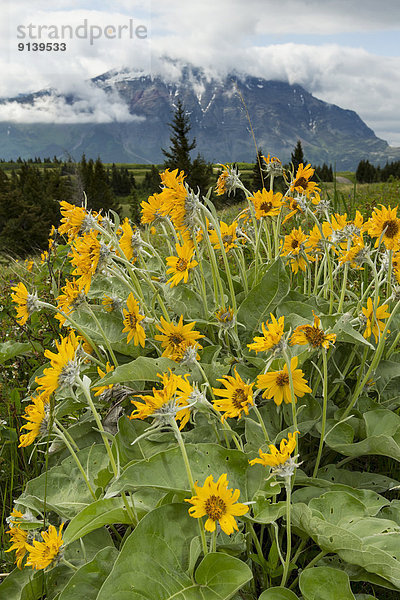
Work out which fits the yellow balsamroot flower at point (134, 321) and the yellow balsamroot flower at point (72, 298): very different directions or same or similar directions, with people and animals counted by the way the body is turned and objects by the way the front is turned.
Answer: same or similar directions

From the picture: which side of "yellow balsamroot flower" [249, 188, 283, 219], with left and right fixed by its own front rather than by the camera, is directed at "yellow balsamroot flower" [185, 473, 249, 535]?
front

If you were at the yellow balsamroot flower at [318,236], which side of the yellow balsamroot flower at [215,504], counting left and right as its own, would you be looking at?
back

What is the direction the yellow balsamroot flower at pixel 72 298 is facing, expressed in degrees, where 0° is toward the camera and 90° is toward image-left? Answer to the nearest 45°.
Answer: approximately 45°

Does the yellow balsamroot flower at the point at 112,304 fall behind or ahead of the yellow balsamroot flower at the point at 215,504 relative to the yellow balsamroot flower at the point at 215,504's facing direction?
behind

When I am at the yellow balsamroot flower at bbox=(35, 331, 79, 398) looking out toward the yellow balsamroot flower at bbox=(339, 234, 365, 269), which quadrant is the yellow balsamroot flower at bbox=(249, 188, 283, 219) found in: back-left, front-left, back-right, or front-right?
front-left

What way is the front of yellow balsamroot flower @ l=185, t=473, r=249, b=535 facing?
toward the camera

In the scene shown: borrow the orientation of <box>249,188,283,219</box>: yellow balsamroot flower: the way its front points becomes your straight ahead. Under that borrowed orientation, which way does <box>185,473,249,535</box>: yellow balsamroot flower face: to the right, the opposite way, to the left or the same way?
the same way

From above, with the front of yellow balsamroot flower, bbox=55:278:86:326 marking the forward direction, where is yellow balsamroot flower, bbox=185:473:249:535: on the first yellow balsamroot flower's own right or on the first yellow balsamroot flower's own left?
on the first yellow balsamroot flower's own left

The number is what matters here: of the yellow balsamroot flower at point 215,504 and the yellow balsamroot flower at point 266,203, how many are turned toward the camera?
2

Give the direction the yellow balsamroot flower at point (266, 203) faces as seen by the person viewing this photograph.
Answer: facing the viewer
